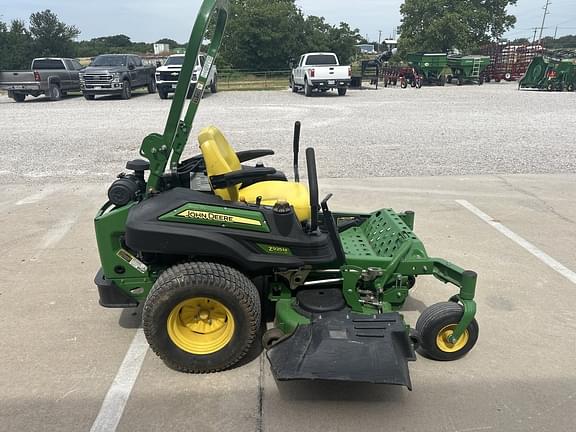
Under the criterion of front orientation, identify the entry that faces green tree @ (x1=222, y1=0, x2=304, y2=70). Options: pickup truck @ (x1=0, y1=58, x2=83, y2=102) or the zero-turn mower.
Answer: the pickup truck

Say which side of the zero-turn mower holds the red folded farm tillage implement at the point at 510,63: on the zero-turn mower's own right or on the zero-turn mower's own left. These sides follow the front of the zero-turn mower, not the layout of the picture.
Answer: on the zero-turn mower's own left

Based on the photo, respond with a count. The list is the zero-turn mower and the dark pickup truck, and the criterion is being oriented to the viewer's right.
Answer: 1

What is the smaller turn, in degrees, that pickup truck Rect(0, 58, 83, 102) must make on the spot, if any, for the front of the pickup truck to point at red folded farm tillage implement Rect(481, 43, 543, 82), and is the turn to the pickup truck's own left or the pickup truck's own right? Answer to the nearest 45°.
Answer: approximately 45° to the pickup truck's own right

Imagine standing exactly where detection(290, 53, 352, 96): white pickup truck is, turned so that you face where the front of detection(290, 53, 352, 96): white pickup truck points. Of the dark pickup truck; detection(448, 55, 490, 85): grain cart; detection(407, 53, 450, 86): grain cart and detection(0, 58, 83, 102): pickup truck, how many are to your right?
2

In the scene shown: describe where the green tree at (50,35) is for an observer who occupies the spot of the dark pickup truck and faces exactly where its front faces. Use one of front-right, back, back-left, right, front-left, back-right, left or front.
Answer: back-right

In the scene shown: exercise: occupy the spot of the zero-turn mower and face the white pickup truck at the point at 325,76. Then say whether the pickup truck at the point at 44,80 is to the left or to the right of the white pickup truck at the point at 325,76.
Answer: left

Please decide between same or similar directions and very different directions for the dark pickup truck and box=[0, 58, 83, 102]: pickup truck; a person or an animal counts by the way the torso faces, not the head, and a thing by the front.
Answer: very different directions

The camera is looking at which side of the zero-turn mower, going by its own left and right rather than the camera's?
right
